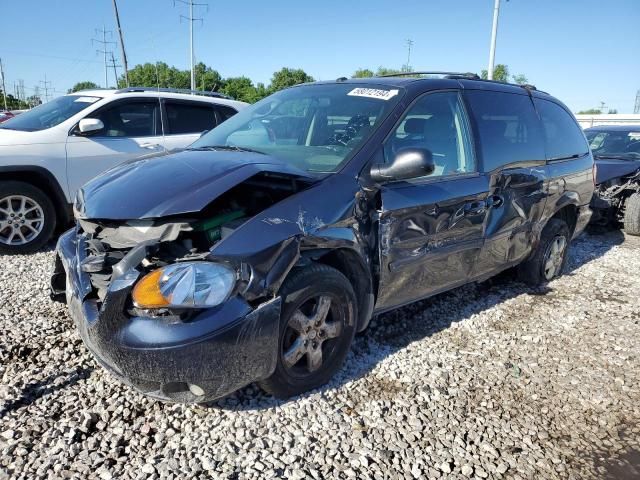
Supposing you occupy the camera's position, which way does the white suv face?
facing the viewer and to the left of the viewer

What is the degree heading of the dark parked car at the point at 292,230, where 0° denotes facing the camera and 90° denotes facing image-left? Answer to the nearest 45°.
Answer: approximately 45°

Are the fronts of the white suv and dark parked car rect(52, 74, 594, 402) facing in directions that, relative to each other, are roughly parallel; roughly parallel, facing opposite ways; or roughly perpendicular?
roughly parallel

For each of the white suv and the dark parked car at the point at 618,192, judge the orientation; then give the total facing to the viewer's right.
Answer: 0

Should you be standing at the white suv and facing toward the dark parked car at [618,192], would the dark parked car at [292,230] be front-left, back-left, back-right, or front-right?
front-right

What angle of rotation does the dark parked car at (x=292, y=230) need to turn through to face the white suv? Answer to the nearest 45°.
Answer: approximately 90° to its right

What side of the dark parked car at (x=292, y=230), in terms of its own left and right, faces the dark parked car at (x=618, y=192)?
back

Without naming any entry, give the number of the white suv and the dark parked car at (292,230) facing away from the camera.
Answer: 0

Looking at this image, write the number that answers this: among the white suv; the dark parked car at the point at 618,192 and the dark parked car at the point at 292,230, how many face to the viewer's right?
0

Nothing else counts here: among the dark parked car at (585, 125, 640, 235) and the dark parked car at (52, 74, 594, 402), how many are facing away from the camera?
0
